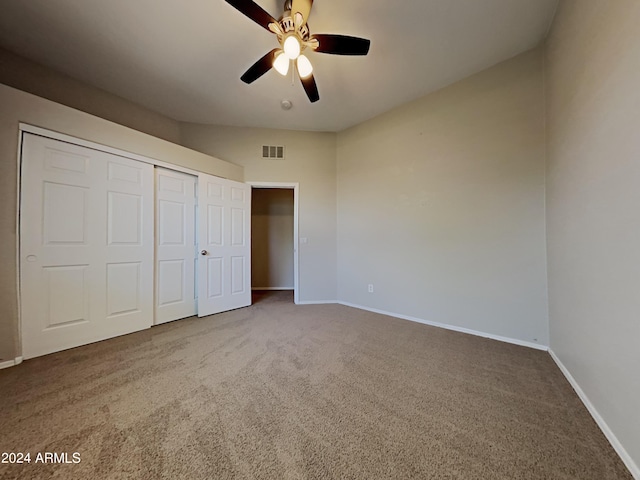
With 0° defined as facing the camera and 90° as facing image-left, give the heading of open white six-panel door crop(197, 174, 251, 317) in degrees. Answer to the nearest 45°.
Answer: approximately 315°

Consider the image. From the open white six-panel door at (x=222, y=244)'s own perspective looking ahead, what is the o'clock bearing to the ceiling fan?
The ceiling fan is roughly at 1 o'clock from the open white six-panel door.

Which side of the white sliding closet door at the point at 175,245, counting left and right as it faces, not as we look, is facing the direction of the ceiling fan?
front

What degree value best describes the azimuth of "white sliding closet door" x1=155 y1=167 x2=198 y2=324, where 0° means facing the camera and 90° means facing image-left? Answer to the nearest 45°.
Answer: approximately 315°

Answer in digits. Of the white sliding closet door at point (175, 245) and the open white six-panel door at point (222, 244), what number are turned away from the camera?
0

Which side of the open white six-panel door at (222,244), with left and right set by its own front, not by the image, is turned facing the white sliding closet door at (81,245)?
right

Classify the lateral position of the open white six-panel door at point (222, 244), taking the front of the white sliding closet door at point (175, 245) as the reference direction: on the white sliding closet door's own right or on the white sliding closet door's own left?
on the white sliding closet door's own left

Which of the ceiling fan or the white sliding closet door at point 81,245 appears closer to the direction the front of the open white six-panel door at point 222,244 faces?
the ceiling fan

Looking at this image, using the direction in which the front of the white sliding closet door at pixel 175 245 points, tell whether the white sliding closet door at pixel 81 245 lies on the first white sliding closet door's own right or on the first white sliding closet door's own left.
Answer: on the first white sliding closet door's own right

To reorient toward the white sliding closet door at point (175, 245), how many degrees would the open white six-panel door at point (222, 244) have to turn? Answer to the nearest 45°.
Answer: approximately 135° to its right

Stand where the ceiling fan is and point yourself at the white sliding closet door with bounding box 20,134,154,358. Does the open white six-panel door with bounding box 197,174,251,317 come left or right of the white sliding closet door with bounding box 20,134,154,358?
right
